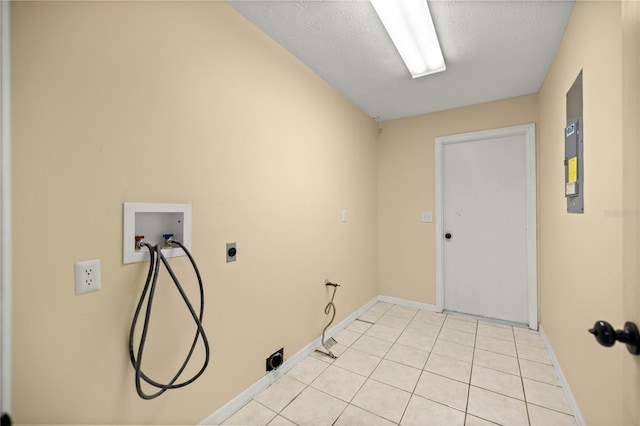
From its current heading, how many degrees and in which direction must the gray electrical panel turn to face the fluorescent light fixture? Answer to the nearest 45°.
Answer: approximately 45° to its left

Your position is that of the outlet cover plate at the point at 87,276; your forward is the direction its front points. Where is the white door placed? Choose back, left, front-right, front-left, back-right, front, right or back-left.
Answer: front-left

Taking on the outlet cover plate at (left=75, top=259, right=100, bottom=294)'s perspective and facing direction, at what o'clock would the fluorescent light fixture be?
The fluorescent light fixture is roughly at 11 o'clock from the outlet cover plate.

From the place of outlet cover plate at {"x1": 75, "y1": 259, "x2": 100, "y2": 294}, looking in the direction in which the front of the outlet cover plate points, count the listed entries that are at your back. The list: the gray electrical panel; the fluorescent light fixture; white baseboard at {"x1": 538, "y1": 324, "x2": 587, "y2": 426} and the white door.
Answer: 0

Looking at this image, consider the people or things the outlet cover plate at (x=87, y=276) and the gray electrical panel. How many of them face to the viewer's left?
1

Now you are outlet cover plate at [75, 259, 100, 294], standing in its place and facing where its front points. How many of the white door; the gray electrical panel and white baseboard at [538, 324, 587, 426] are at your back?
0

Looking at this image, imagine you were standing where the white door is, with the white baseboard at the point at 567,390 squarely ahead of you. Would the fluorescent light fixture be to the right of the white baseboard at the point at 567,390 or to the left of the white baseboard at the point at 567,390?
right

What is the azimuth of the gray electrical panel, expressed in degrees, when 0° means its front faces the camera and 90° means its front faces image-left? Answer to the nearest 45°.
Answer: approximately 90°

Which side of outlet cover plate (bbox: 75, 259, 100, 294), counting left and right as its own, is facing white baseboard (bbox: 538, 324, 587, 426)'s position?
front

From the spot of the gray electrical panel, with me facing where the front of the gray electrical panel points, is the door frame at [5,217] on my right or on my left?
on my left

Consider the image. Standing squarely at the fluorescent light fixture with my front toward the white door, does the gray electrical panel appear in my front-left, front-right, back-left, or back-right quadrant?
front-right
